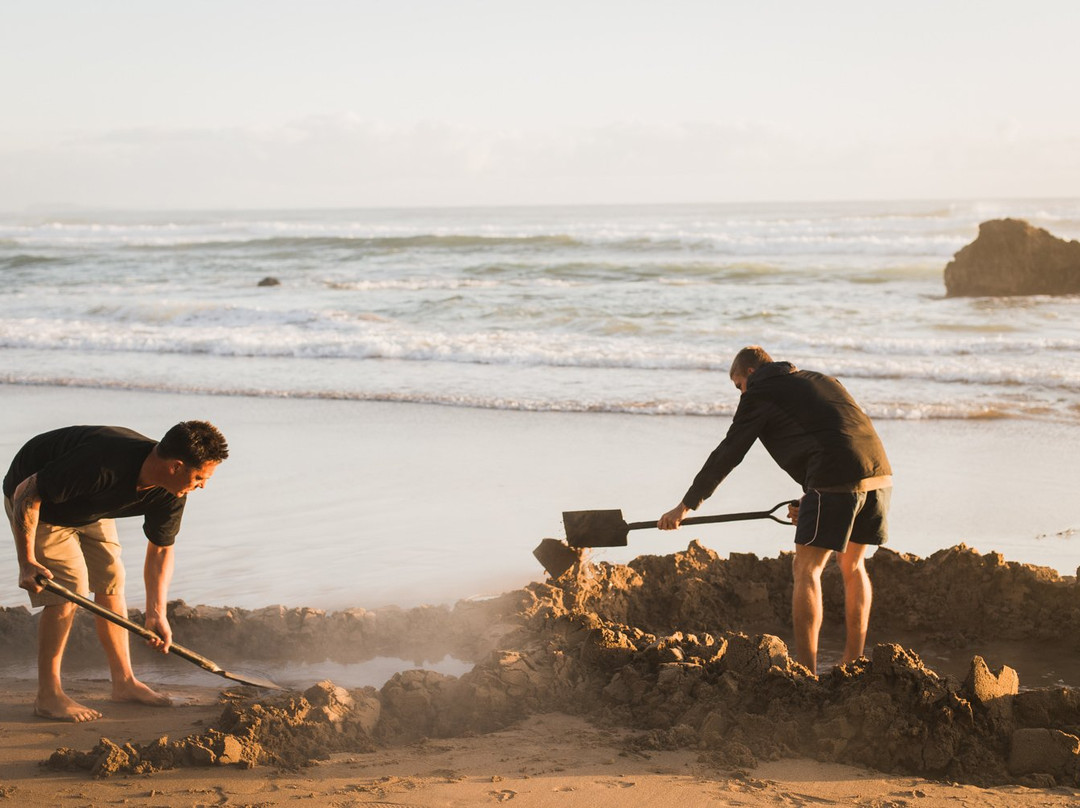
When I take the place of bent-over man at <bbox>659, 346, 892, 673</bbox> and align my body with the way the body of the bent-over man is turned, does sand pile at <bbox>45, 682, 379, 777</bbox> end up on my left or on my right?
on my left

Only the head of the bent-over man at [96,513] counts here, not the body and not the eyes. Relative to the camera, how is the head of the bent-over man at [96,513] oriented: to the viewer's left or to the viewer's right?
to the viewer's right

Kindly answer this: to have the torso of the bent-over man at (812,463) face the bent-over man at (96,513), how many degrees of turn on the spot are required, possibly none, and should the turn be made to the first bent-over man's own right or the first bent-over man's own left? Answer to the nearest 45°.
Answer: approximately 90° to the first bent-over man's own left

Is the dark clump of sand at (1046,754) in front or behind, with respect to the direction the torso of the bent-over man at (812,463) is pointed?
behind

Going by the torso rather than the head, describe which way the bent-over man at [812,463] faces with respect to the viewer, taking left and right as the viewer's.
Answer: facing away from the viewer and to the left of the viewer

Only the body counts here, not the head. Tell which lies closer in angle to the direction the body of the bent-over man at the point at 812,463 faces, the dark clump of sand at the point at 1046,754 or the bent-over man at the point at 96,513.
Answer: the bent-over man
